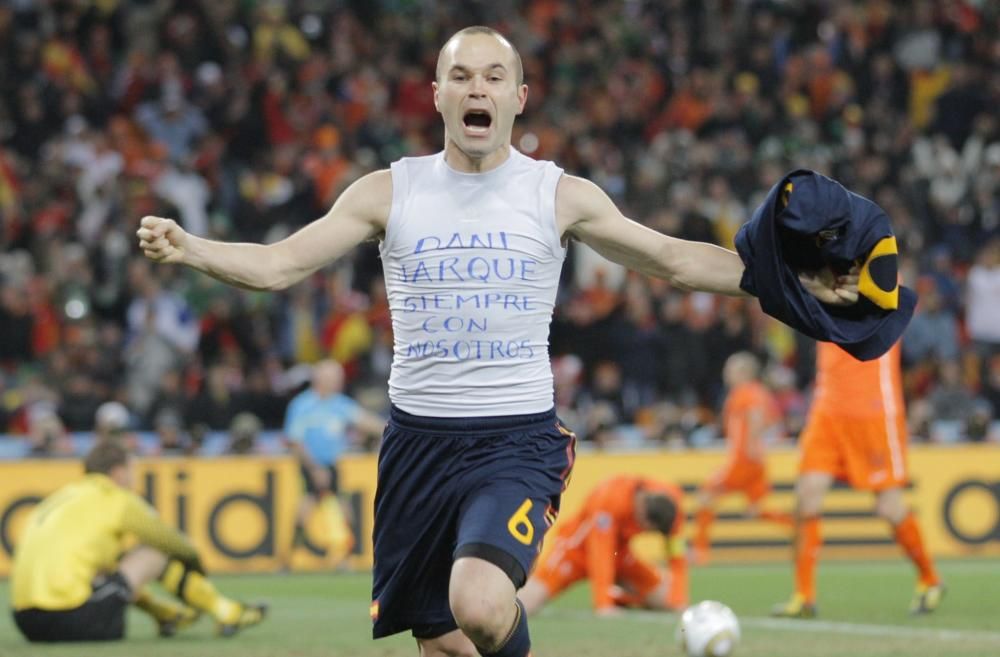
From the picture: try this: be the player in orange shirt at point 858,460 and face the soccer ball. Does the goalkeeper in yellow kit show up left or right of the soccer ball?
right

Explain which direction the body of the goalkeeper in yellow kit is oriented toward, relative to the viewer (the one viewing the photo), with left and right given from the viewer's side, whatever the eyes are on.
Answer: facing away from the viewer and to the right of the viewer

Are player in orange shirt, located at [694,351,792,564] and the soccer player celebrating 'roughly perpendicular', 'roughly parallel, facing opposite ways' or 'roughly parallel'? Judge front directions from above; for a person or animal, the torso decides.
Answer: roughly perpendicular

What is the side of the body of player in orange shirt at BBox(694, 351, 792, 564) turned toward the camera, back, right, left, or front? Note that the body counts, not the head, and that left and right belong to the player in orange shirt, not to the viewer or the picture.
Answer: left

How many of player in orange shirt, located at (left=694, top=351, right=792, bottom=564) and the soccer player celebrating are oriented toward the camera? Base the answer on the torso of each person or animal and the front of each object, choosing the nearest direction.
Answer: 1

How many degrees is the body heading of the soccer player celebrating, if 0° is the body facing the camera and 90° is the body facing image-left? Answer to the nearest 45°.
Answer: approximately 0°

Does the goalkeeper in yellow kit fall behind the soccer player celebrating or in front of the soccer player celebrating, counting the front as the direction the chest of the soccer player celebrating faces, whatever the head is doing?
behind
